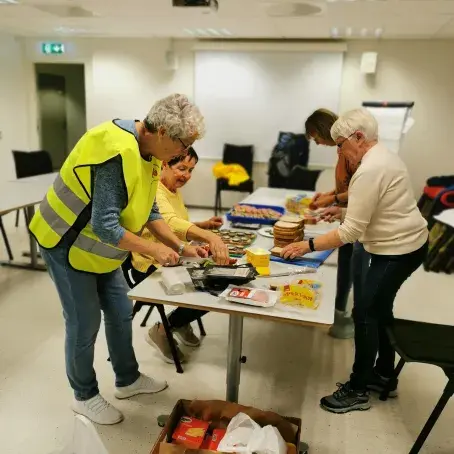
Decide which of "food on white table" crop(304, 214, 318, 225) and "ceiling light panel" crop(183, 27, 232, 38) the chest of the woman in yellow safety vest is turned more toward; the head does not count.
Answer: the food on white table

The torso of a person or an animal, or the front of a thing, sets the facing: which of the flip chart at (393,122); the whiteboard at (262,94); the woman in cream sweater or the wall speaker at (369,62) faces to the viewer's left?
the woman in cream sweater

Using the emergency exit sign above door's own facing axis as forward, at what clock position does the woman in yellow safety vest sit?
The woman in yellow safety vest is roughly at 12 o'clock from the emergency exit sign above door.

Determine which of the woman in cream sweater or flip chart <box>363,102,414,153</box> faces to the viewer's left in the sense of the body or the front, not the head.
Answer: the woman in cream sweater

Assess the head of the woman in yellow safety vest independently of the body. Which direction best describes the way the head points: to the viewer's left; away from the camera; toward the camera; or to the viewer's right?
to the viewer's right

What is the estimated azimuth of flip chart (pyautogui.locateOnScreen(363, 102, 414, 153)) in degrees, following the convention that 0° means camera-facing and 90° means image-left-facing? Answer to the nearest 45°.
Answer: approximately 0°

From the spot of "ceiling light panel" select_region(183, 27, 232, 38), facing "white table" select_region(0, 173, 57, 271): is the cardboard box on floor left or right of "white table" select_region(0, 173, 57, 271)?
left

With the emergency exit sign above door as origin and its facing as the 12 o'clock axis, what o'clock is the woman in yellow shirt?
The woman in yellow shirt is roughly at 12 o'clock from the emergency exit sign above door.

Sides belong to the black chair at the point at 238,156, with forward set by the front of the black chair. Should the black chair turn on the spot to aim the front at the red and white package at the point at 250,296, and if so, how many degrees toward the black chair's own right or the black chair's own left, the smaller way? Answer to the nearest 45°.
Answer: approximately 45° to the black chair's own left

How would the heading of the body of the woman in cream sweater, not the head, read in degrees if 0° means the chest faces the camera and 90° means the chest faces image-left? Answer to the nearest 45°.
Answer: approximately 90°

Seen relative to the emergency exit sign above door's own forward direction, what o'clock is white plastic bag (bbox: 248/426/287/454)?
The white plastic bag is roughly at 12 o'clock from the emergency exit sign above door.

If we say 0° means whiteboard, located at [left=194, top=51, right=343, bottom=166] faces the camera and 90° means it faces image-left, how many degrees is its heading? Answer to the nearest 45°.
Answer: approximately 0°

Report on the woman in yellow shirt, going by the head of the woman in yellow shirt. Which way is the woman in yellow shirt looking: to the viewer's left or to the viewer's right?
to the viewer's right
